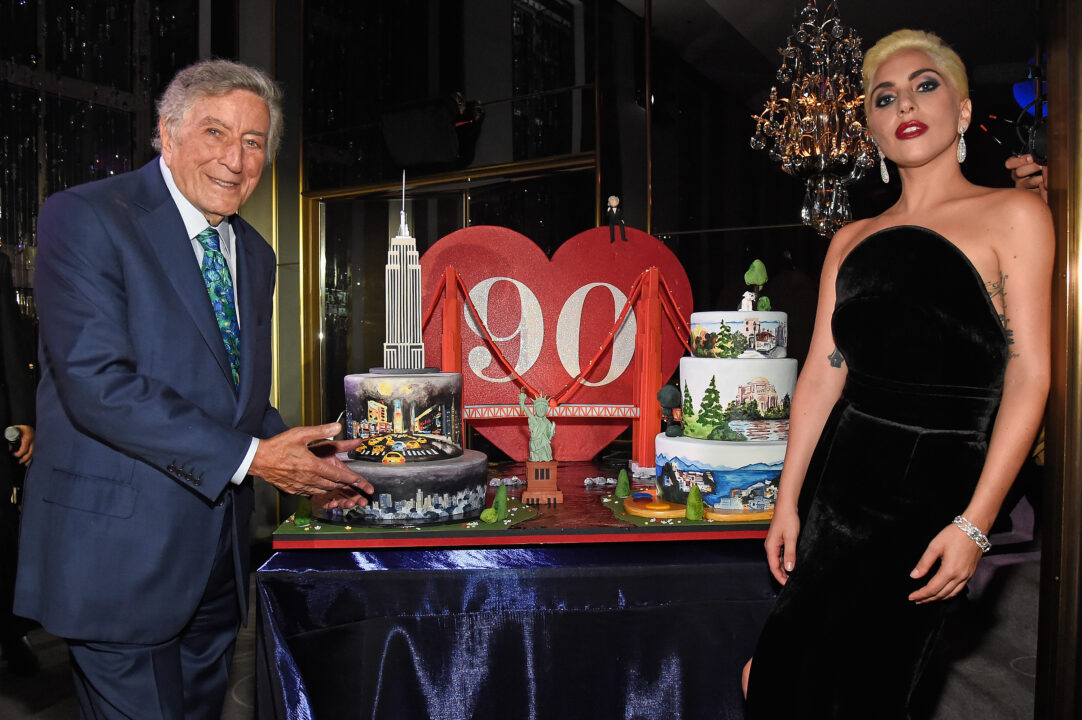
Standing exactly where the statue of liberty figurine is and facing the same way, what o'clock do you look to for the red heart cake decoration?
The red heart cake decoration is roughly at 6 o'clock from the statue of liberty figurine.

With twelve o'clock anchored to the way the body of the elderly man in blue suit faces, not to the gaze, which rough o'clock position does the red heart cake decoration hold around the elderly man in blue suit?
The red heart cake decoration is roughly at 9 o'clock from the elderly man in blue suit.

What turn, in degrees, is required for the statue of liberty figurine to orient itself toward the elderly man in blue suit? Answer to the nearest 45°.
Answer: approximately 45° to its right

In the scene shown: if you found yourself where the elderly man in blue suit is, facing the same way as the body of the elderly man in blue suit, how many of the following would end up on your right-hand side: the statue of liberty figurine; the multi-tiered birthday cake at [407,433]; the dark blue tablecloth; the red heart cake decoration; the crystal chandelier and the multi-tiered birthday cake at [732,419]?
0

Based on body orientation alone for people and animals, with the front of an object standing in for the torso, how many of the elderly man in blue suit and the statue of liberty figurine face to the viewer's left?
0

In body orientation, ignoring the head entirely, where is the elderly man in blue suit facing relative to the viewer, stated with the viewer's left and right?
facing the viewer and to the right of the viewer

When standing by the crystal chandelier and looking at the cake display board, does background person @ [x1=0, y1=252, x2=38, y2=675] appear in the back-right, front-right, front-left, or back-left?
front-right

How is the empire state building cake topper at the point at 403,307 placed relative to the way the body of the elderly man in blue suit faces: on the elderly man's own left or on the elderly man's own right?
on the elderly man's own left

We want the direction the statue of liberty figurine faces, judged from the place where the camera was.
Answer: facing the viewer

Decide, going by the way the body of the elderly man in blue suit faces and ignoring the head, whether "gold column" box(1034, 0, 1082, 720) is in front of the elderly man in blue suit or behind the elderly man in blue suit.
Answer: in front

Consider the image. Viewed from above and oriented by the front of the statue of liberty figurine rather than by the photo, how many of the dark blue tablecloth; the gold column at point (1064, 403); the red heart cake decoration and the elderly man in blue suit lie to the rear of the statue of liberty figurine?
1

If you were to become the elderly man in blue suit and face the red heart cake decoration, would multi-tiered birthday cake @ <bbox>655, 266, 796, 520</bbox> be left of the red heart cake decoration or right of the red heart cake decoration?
right

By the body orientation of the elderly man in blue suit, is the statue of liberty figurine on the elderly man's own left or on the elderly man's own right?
on the elderly man's own left

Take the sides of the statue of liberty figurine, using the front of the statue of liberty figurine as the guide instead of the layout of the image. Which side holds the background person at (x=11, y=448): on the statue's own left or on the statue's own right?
on the statue's own right

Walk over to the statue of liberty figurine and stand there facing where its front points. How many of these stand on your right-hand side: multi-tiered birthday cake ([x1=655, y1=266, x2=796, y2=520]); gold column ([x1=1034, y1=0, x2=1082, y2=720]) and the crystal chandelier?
0

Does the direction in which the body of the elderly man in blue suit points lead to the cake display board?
no

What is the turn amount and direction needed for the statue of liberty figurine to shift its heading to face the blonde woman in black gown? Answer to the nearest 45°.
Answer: approximately 45° to its left

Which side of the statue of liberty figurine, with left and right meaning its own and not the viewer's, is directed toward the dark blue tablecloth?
front
